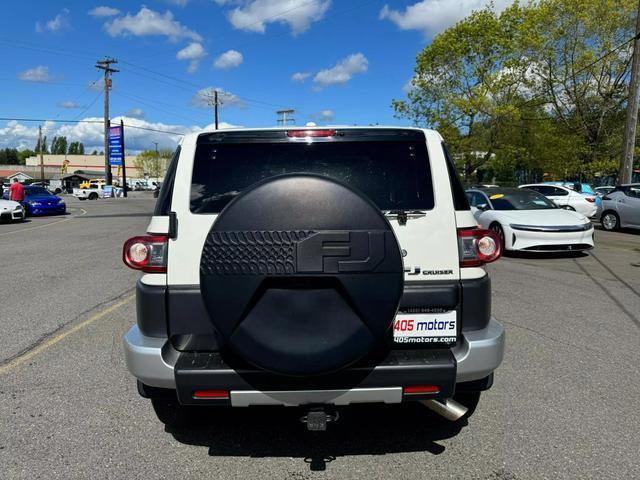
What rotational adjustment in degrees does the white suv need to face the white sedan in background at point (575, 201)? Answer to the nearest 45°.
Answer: approximately 45° to its right

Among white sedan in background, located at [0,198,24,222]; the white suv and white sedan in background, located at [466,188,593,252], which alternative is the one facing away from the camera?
the white suv

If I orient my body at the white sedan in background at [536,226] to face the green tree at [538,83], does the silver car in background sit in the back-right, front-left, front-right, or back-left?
front-right

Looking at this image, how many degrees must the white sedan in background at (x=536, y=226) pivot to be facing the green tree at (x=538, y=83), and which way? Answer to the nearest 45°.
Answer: approximately 135° to its left

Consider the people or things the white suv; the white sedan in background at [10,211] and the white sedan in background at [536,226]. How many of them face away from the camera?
1

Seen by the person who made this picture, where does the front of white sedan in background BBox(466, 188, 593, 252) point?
facing the viewer and to the right of the viewer

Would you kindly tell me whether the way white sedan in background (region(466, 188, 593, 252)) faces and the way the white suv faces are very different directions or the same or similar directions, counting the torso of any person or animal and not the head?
very different directions

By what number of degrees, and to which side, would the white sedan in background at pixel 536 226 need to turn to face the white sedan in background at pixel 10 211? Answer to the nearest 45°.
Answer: approximately 135° to its right

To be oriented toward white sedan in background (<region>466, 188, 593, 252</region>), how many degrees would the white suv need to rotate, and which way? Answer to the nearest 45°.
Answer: approximately 45° to its right

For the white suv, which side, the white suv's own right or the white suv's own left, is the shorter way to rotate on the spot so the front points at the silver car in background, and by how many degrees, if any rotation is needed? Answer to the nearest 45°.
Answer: approximately 45° to the white suv's own right

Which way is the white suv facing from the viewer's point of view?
away from the camera
